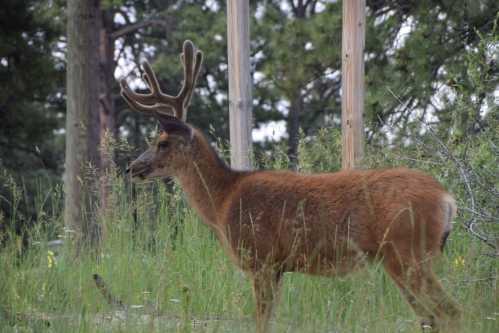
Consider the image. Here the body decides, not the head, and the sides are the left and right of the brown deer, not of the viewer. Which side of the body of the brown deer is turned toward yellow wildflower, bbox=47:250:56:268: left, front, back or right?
front

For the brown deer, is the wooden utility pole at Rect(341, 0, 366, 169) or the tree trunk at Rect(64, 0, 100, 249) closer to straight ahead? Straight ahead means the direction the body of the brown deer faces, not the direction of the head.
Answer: the tree trunk

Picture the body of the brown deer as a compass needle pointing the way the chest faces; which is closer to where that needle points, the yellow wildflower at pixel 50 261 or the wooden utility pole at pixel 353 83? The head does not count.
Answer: the yellow wildflower

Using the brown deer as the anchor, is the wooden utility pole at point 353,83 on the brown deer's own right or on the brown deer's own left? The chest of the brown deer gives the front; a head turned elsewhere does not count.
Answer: on the brown deer's own right

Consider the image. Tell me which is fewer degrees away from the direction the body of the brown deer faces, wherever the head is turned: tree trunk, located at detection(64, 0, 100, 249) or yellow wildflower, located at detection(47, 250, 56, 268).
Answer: the yellow wildflower

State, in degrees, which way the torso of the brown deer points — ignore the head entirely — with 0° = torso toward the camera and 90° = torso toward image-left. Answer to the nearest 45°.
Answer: approximately 90°

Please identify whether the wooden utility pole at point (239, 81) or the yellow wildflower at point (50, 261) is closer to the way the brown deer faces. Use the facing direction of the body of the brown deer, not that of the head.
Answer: the yellow wildflower

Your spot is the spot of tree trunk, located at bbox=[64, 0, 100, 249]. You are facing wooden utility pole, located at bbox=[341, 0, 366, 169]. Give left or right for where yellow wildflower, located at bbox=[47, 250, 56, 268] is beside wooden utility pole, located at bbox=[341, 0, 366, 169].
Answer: right

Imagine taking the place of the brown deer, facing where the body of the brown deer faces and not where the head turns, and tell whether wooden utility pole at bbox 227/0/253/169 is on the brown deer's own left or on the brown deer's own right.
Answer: on the brown deer's own right

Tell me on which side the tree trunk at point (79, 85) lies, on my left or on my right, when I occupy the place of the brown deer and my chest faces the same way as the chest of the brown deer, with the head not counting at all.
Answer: on my right
